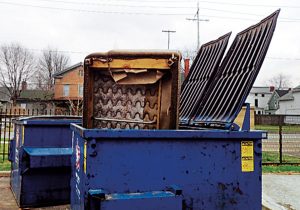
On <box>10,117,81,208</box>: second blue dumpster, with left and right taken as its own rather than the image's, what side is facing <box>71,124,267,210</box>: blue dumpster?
left
